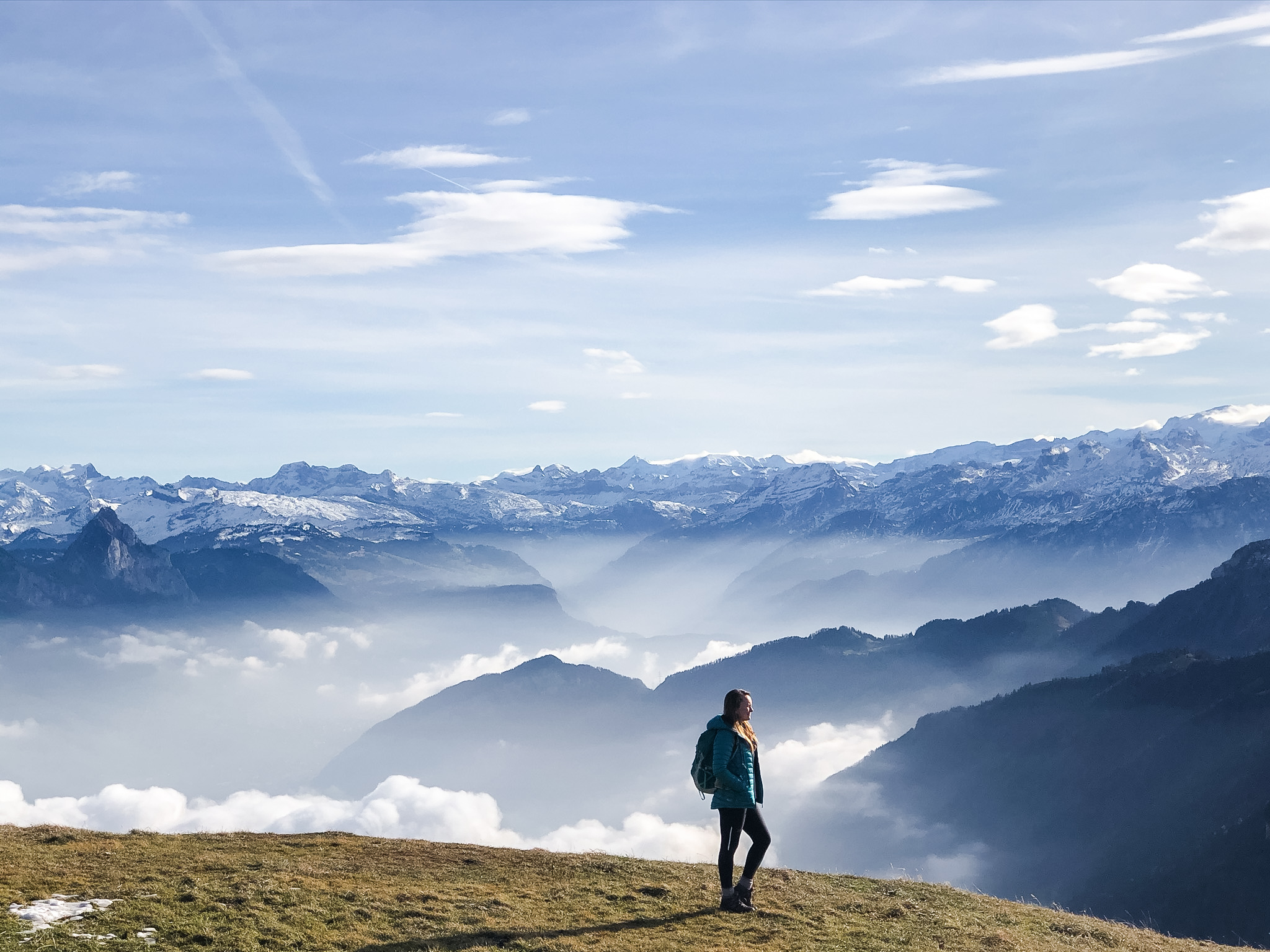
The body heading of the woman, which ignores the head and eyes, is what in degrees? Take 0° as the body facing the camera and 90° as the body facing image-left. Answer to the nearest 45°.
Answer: approximately 270°

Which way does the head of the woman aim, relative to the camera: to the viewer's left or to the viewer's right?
to the viewer's right
